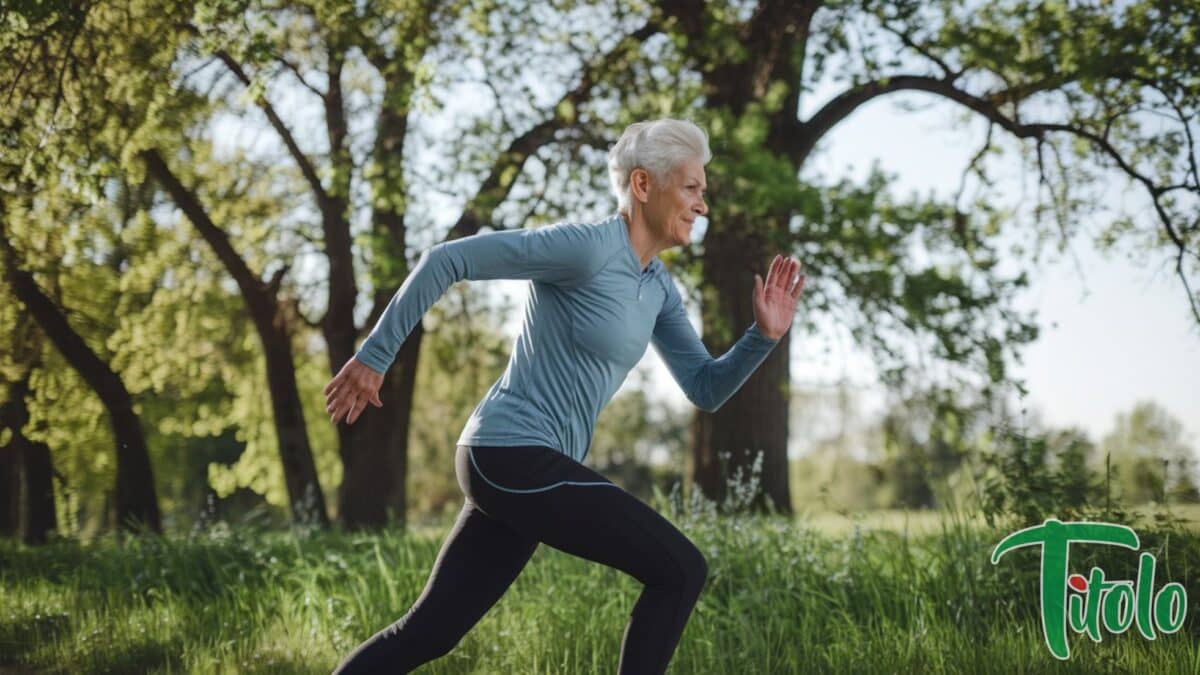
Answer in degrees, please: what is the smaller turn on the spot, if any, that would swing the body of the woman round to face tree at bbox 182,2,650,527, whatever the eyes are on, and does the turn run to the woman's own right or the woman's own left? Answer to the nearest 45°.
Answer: approximately 90° to the woman's own left

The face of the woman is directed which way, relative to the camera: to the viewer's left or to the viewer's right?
to the viewer's right

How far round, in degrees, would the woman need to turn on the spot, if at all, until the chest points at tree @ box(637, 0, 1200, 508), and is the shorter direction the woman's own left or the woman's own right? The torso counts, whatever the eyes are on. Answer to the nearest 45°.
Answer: approximately 90° to the woman's own left

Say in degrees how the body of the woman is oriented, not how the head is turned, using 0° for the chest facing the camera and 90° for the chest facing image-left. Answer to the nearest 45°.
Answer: approximately 270°

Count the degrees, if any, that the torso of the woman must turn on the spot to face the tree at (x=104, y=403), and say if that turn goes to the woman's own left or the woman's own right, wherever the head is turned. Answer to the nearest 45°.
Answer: approximately 135° to the woman's own left
